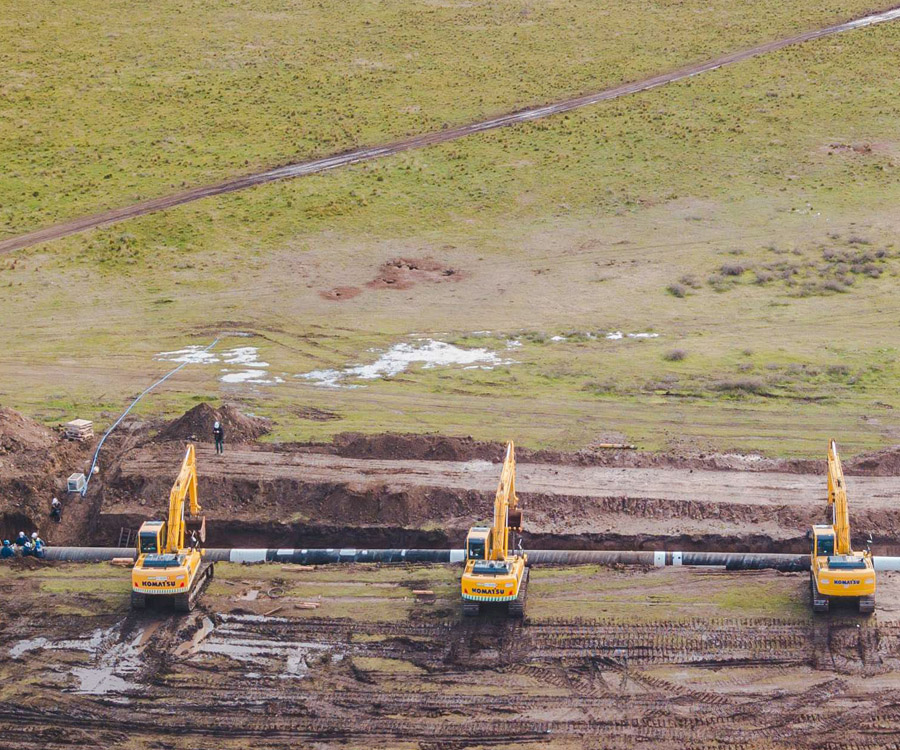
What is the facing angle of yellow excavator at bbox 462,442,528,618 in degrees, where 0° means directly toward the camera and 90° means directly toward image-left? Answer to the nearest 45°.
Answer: approximately 180°

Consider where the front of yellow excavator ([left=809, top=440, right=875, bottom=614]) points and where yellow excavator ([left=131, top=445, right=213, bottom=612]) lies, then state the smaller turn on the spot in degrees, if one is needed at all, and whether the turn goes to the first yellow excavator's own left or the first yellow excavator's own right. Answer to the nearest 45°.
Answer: approximately 90° to the first yellow excavator's own left

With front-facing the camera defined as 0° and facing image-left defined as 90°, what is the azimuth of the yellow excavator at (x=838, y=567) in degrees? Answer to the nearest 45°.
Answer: approximately 180°

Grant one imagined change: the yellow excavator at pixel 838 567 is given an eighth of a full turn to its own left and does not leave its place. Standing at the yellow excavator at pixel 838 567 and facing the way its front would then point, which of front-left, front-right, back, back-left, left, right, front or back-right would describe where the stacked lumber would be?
front-left

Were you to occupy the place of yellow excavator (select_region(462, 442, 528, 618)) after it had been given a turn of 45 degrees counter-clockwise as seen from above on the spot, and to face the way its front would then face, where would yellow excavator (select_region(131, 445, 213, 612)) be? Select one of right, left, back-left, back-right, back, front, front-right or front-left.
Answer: front-left

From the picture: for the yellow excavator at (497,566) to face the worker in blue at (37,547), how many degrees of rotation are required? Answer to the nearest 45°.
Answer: approximately 90° to its left

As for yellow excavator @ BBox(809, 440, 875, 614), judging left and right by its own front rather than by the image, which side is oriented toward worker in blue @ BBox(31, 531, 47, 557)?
left

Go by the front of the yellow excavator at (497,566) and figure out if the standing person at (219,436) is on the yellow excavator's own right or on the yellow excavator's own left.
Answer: on the yellow excavator's own left

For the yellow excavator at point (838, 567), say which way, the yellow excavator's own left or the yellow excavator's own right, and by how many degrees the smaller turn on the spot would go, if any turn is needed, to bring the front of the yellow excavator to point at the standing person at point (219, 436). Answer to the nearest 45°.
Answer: approximately 90° to the yellow excavator's own left

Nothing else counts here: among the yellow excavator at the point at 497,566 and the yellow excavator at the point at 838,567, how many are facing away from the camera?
2

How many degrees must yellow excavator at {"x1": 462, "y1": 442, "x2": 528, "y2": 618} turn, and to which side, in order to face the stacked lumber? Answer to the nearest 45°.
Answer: approximately 45° to its left

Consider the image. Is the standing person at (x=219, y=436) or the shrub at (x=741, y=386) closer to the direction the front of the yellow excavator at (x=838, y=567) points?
the shrub

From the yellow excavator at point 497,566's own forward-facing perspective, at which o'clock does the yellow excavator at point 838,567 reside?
the yellow excavator at point 838,567 is roughly at 3 o'clock from the yellow excavator at point 497,566.
